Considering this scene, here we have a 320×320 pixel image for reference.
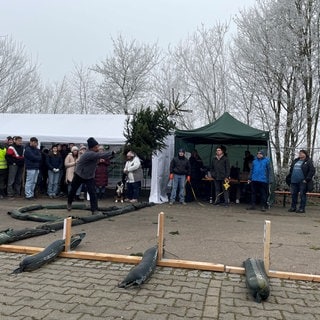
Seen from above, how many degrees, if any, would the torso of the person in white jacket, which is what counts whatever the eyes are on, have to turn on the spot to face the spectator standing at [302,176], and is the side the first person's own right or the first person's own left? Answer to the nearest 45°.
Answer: approximately 135° to the first person's own left

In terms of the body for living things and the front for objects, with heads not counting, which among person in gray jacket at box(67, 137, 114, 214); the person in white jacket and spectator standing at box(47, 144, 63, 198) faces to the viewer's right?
the person in gray jacket

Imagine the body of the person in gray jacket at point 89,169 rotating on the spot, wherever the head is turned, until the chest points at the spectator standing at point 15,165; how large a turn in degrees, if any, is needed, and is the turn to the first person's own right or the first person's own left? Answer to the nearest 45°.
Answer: approximately 135° to the first person's own left

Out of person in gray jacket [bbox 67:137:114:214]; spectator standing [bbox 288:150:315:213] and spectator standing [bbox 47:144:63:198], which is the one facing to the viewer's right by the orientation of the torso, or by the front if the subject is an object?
the person in gray jacket

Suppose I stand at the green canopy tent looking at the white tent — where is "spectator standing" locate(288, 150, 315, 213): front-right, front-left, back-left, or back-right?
back-left

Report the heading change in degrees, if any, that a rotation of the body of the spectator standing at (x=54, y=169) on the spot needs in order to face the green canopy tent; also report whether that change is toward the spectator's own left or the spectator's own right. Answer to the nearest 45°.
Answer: approximately 90° to the spectator's own left

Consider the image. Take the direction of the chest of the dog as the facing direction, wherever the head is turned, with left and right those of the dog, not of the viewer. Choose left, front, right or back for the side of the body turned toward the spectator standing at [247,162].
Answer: left

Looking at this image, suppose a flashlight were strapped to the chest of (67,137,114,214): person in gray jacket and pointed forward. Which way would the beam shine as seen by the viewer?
to the viewer's right

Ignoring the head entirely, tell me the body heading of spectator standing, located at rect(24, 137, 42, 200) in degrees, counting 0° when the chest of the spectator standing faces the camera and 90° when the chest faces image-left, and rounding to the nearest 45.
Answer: approximately 315°

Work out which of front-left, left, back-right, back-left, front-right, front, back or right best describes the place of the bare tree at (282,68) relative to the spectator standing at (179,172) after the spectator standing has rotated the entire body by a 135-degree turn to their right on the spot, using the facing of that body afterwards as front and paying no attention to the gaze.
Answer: right
